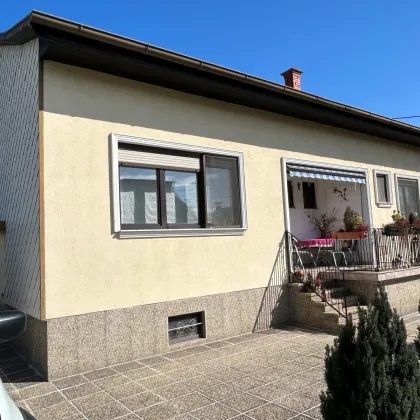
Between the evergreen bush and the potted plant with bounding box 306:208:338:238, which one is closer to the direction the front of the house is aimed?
the evergreen bush

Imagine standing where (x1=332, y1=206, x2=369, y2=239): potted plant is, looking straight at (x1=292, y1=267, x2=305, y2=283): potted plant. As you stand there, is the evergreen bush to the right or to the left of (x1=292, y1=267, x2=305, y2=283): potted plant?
left

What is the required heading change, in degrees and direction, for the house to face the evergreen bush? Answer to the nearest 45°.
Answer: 0° — it already faces it

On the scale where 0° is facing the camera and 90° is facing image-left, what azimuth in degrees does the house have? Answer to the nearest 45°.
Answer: approximately 315°

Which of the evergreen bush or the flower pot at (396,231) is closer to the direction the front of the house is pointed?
the evergreen bush
